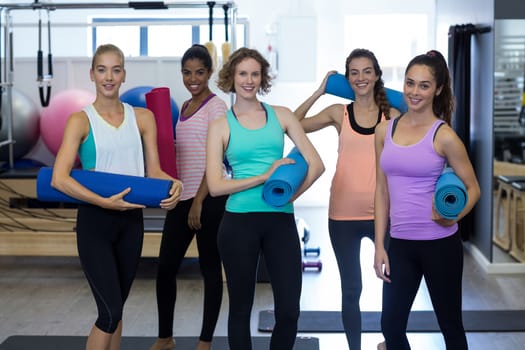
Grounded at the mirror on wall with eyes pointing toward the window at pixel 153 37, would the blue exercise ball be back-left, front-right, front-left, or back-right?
front-left

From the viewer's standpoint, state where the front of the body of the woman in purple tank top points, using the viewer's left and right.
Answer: facing the viewer and to the left of the viewer

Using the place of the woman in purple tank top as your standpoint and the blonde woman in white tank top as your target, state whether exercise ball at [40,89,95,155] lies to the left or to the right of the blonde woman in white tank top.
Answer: right

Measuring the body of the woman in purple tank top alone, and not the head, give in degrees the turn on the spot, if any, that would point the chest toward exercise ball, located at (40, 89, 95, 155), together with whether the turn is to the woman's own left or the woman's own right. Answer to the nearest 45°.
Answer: approximately 90° to the woman's own right

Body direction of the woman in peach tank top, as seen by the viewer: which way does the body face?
toward the camera

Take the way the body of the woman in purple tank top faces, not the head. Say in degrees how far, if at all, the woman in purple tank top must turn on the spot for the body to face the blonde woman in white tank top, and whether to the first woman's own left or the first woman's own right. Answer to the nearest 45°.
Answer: approximately 45° to the first woman's own right

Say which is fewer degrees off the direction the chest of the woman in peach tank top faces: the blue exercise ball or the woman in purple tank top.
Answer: the woman in purple tank top

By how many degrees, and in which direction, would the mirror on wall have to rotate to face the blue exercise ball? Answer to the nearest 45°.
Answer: approximately 90° to its right

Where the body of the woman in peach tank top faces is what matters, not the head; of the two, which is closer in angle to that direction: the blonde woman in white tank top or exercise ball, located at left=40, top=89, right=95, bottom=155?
the blonde woman in white tank top

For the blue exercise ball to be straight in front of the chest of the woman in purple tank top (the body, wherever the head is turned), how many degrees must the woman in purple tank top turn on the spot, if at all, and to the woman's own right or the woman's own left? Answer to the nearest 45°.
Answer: approximately 90° to the woman's own right
